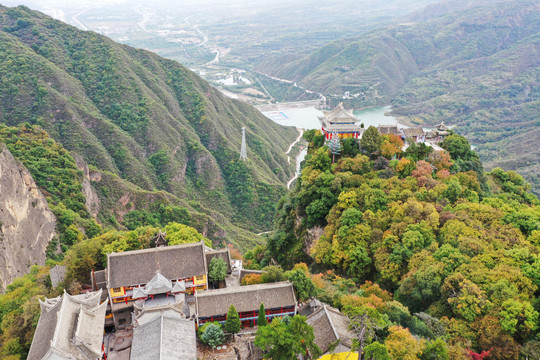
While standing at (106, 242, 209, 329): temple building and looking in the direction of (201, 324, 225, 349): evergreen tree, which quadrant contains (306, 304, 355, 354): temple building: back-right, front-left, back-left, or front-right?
front-left

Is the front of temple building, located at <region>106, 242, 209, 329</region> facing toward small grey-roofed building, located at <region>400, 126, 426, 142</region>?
no

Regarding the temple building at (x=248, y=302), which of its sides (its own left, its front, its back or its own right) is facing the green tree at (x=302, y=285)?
left

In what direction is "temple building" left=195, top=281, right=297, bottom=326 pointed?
toward the camera

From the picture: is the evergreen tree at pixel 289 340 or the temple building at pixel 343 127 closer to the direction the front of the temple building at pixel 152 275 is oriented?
the evergreen tree

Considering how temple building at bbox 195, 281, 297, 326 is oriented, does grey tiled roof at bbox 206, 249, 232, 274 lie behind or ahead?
behind

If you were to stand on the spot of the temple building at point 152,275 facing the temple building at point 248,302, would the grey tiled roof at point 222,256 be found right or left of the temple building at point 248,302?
left

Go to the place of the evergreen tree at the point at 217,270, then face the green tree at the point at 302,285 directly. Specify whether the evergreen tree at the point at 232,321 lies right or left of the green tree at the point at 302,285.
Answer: right

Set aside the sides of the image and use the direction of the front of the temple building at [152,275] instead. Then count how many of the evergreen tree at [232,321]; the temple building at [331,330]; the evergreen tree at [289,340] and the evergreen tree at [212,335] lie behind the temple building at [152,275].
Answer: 0

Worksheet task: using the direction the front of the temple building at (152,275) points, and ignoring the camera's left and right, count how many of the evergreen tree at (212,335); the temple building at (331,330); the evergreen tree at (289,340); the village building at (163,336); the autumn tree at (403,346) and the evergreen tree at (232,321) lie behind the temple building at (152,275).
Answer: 0

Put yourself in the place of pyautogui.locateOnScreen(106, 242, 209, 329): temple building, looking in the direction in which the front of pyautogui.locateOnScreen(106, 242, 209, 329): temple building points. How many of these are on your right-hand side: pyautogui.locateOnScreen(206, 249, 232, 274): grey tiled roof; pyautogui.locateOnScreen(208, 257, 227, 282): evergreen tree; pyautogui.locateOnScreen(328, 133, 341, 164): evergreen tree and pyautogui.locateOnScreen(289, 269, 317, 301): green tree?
0

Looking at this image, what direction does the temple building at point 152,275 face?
toward the camera

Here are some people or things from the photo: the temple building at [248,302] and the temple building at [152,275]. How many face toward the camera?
2

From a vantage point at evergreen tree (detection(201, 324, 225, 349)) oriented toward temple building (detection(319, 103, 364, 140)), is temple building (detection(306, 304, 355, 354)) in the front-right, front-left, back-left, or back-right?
front-right

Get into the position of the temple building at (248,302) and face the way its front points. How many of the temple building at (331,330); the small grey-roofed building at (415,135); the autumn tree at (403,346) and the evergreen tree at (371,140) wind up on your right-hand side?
0

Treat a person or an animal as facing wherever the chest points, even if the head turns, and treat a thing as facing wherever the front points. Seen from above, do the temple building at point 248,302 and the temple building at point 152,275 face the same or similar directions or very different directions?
same or similar directions

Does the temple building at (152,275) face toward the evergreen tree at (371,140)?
no

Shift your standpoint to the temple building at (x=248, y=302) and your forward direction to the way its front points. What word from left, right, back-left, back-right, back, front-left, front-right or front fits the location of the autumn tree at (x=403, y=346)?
front-left

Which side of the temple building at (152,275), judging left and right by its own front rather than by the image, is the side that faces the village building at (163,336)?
front

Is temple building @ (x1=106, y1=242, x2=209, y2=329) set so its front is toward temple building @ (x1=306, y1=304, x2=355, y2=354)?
no
